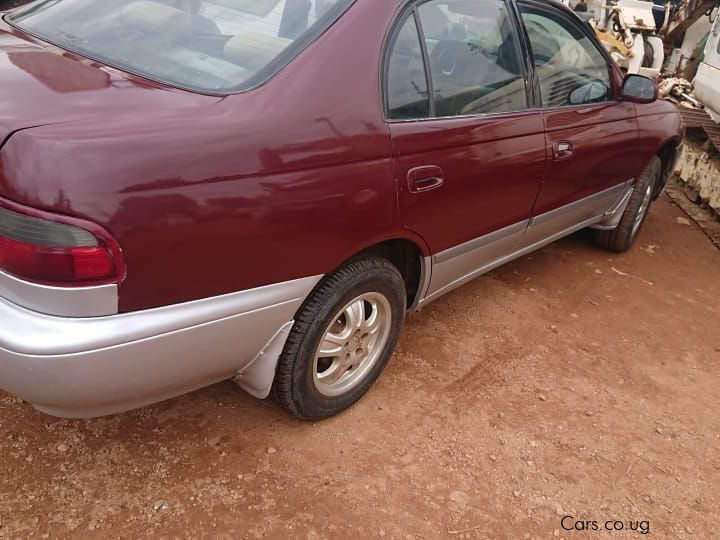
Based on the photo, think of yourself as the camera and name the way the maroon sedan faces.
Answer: facing away from the viewer and to the right of the viewer

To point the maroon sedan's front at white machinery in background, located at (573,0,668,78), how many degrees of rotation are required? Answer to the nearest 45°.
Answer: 0° — it already faces it

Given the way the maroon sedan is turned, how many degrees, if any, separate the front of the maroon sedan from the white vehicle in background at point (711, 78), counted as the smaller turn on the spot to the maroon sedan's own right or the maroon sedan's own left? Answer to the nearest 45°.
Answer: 0° — it already faces it
